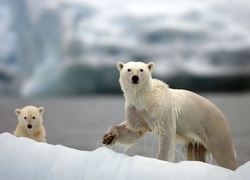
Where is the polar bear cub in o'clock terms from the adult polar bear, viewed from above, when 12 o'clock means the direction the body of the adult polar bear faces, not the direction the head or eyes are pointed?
The polar bear cub is roughly at 2 o'clock from the adult polar bear.

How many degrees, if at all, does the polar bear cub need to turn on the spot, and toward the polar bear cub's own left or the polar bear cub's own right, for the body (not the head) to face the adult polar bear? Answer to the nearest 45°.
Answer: approximately 45° to the polar bear cub's own left

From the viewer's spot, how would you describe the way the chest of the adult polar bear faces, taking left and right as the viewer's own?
facing the viewer and to the left of the viewer

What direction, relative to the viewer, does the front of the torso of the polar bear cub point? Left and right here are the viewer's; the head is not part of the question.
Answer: facing the viewer

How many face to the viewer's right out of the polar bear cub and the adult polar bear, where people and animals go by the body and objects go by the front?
0
